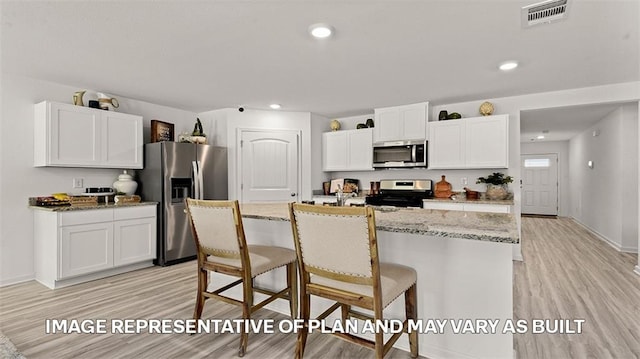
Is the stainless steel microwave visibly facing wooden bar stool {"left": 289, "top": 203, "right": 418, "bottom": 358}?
yes

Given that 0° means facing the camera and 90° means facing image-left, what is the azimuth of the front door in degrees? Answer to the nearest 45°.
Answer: approximately 0°

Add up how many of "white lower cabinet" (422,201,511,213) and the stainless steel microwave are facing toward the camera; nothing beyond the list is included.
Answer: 2
